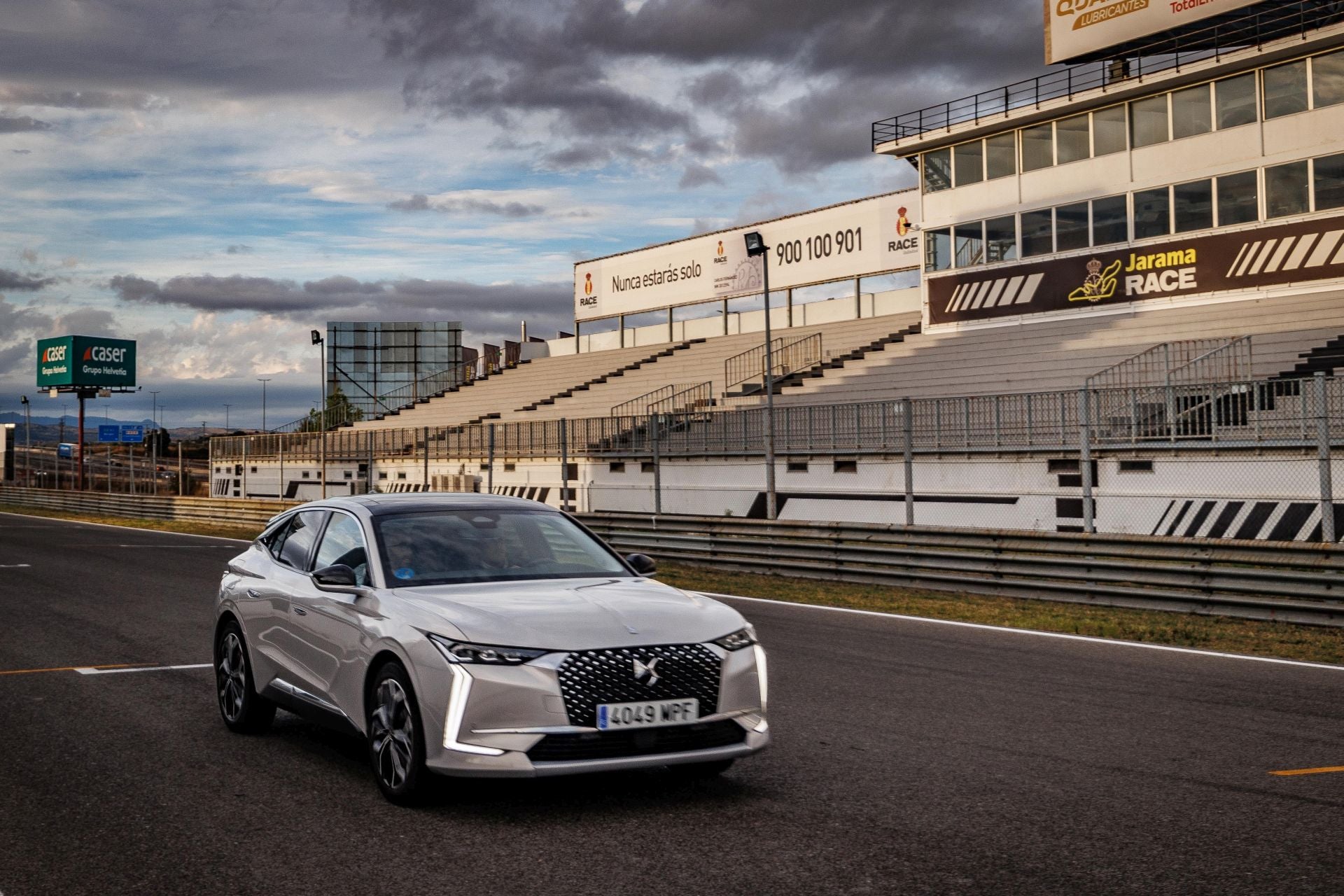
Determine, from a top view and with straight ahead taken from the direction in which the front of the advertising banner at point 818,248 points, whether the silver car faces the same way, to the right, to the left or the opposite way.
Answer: to the left

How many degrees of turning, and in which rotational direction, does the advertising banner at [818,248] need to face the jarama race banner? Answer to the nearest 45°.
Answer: approximately 90° to its left

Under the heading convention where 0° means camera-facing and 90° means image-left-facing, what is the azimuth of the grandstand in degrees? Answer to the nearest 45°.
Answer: approximately 45°

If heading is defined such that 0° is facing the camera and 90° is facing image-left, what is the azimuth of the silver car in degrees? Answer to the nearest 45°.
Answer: approximately 315°

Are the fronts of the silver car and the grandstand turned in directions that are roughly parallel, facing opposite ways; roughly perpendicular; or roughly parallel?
roughly perpendicular

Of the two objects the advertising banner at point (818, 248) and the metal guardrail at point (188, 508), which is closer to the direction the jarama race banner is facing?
the metal guardrail
